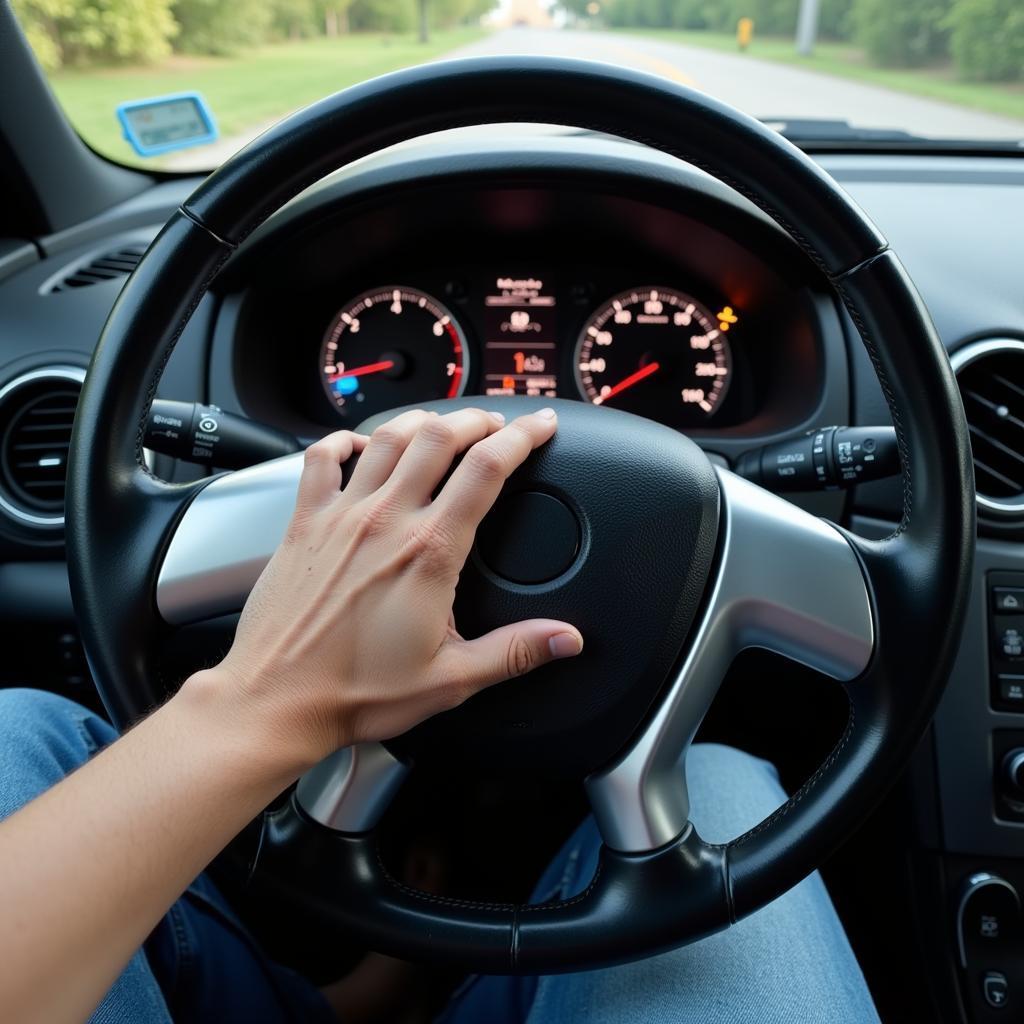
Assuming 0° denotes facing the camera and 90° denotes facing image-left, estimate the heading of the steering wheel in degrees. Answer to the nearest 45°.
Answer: approximately 0°

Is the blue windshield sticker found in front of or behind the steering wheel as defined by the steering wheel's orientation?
behind

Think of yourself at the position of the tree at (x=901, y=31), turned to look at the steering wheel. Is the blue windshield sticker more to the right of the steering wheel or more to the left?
right

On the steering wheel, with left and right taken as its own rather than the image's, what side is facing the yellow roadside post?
back

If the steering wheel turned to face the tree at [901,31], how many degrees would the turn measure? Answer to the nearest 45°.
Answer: approximately 135° to its left
